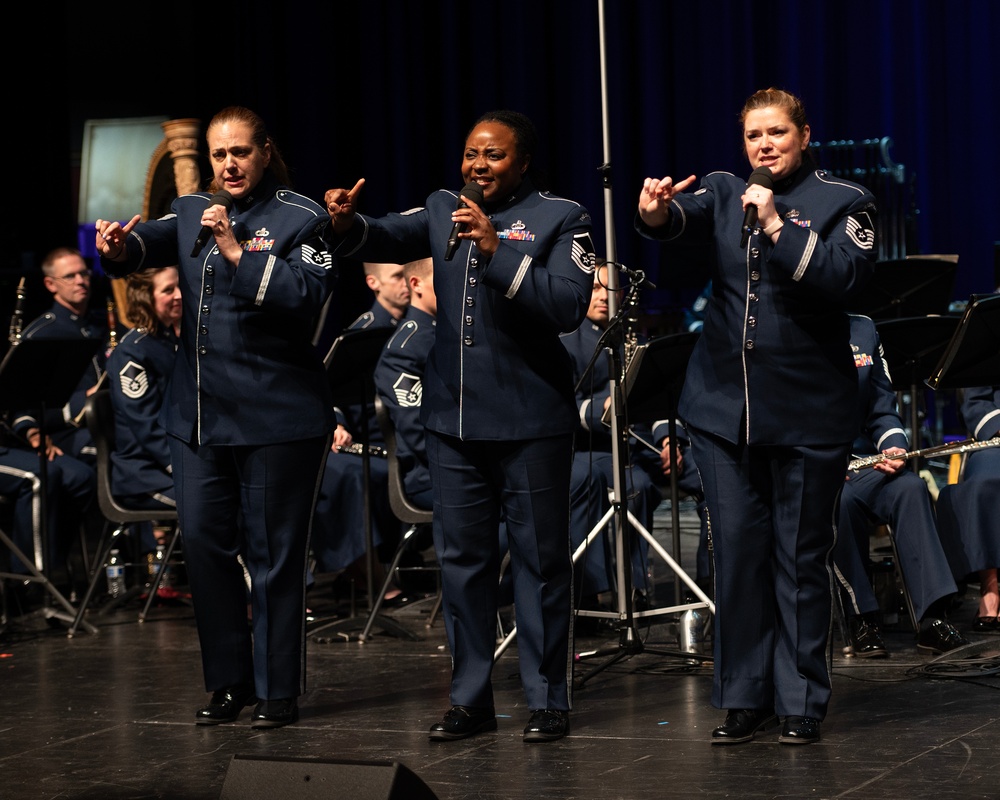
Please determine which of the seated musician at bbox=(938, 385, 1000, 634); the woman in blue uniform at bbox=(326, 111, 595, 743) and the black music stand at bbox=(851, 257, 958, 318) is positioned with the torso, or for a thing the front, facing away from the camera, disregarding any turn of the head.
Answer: the black music stand

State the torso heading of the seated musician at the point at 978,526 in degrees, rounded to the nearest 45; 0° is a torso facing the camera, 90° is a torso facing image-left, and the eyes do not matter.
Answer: approximately 45°

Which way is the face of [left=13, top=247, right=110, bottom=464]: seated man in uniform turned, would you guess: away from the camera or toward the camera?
toward the camera

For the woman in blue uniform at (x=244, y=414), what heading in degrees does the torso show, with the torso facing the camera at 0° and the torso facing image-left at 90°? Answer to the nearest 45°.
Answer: approximately 45°

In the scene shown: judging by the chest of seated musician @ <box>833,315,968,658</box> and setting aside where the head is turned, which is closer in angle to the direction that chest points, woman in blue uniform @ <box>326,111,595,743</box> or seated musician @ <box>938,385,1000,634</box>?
the woman in blue uniform

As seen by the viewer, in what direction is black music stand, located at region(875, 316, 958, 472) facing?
away from the camera

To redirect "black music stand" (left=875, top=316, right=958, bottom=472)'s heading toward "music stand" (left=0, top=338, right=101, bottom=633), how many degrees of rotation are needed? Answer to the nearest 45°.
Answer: approximately 90° to its left

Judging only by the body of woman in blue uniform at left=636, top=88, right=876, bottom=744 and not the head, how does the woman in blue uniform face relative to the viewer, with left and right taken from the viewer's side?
facing the viewer and to the left of the viewer

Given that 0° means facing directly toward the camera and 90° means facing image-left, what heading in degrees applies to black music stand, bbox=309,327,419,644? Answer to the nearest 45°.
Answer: approximately 135°

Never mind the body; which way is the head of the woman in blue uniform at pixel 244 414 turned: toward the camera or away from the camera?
toward the camera

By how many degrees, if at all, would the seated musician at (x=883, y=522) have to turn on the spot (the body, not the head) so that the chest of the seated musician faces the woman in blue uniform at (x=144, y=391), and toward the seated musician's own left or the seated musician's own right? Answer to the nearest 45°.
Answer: approximately 90° to the seated musician's own right

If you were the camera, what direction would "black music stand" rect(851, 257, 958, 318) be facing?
facing away from the viewer

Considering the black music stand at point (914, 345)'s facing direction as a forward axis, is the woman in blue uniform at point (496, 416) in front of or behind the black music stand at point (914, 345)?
behind
